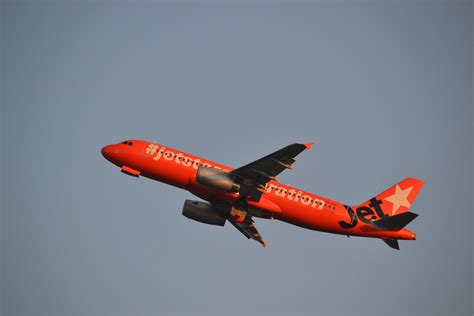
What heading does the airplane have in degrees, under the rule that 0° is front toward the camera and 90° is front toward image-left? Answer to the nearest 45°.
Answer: approximately 90°
